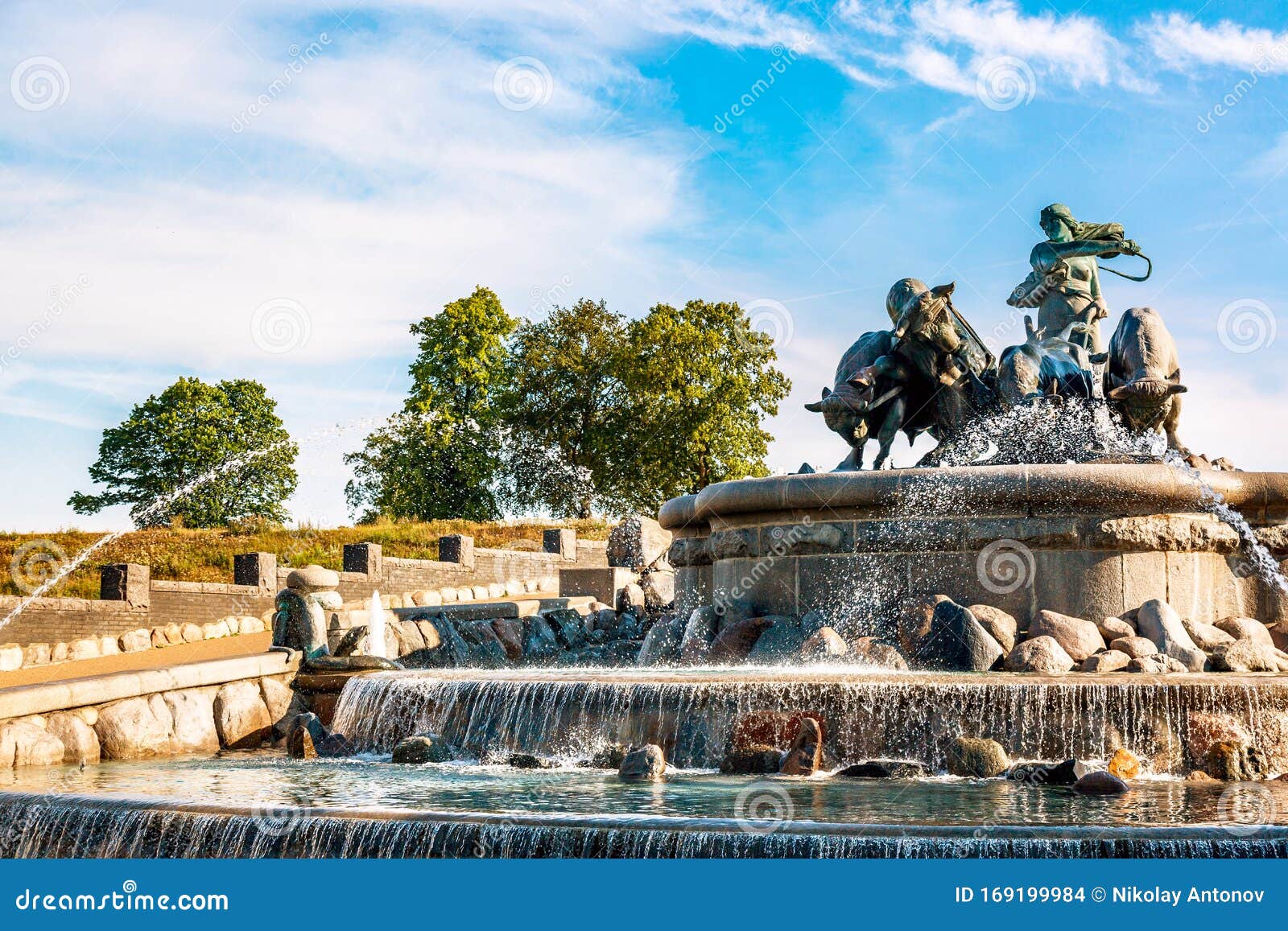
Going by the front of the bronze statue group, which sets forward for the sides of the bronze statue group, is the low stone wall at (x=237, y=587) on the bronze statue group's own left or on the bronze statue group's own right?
on the bronze statue group's own right

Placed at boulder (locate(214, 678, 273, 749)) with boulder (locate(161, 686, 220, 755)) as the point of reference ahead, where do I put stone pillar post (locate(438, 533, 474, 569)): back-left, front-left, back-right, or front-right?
back-right

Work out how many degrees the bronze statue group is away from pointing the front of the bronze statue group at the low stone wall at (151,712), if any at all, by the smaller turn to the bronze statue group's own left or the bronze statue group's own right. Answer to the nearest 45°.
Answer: approximately 45° to the bronze statue group's own right

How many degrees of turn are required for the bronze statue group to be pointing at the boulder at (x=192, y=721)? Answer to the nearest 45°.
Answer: approximately 45° to its right

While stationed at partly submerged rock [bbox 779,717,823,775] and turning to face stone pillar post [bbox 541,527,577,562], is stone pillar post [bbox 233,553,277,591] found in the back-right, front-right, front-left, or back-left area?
front-left

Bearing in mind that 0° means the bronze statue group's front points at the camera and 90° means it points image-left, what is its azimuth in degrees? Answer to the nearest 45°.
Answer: approximately 0°

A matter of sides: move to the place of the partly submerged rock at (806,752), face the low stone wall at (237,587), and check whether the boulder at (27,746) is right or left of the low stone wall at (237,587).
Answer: left
